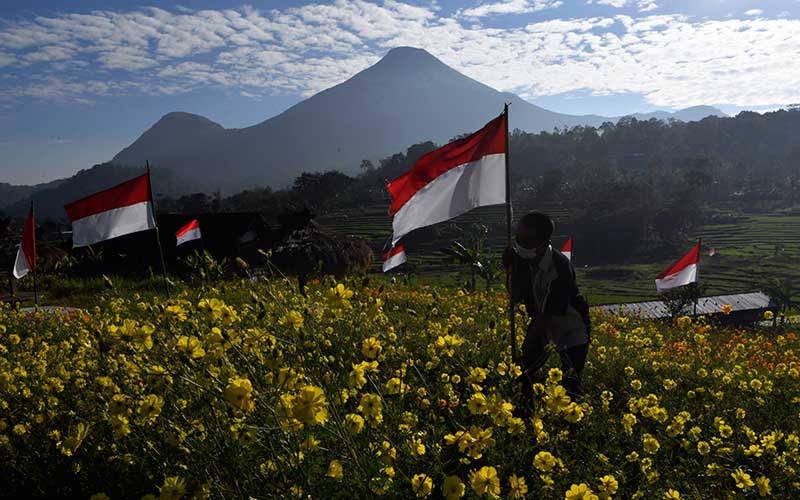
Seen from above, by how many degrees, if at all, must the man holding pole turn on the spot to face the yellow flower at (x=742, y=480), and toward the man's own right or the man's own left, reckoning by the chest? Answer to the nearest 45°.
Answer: approximately 90° to the man's own left

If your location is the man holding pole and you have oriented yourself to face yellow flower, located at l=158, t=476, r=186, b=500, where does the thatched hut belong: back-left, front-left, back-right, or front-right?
back-right

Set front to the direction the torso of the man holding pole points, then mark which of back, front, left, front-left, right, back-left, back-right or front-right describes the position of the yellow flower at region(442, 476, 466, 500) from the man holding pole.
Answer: front-left

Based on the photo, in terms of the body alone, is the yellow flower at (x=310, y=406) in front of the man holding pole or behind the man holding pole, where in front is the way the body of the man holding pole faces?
in front

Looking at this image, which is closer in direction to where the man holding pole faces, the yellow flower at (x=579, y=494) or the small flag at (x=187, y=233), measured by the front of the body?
the yellow flower

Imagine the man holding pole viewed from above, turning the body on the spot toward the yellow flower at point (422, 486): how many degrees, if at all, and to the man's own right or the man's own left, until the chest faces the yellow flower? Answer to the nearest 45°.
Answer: approximately 45° to the man's own left

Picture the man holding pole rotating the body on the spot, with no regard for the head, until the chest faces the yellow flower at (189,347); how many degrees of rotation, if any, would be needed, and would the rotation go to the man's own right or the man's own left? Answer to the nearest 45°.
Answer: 0° — they already face it

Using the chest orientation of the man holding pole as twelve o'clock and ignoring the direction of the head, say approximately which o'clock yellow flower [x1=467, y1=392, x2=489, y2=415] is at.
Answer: The yellow flower is roughly at 11 o'clock from the man holding pole.

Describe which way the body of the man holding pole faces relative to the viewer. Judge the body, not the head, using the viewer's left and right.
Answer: facing the viewer and to the left of the viewer

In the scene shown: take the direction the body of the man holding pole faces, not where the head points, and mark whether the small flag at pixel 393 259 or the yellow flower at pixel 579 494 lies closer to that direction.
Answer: the yellow flower

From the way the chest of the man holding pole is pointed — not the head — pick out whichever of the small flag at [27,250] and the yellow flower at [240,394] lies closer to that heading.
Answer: the yellow flower

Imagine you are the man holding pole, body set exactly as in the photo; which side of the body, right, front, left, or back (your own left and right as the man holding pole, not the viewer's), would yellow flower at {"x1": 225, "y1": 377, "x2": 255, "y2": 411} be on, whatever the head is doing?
front

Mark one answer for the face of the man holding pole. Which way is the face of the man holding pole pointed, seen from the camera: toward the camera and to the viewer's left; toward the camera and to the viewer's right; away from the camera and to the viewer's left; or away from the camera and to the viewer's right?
toward the camera and to the viewer's left
